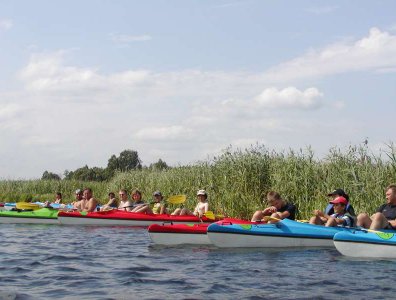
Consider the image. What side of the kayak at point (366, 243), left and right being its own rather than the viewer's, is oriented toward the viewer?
left

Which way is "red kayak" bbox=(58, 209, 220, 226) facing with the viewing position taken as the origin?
facing to the left of the viewer

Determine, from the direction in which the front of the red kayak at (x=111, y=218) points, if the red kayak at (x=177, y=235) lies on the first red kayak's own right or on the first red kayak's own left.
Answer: on the first red kayak's own left

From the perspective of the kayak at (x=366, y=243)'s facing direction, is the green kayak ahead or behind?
ahead

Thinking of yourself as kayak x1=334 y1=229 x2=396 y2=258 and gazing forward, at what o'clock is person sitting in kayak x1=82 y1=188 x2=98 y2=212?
The person sitting in kayak is roughly at 1 o'clock from the kayak.

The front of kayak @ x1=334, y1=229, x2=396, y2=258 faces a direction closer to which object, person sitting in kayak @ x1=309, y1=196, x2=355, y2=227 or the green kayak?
the green kayak

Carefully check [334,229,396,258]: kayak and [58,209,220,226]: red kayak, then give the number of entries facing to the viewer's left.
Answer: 2

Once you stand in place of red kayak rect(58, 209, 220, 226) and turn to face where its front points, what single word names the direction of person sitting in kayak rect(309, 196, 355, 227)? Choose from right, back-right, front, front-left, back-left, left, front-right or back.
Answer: back-left
